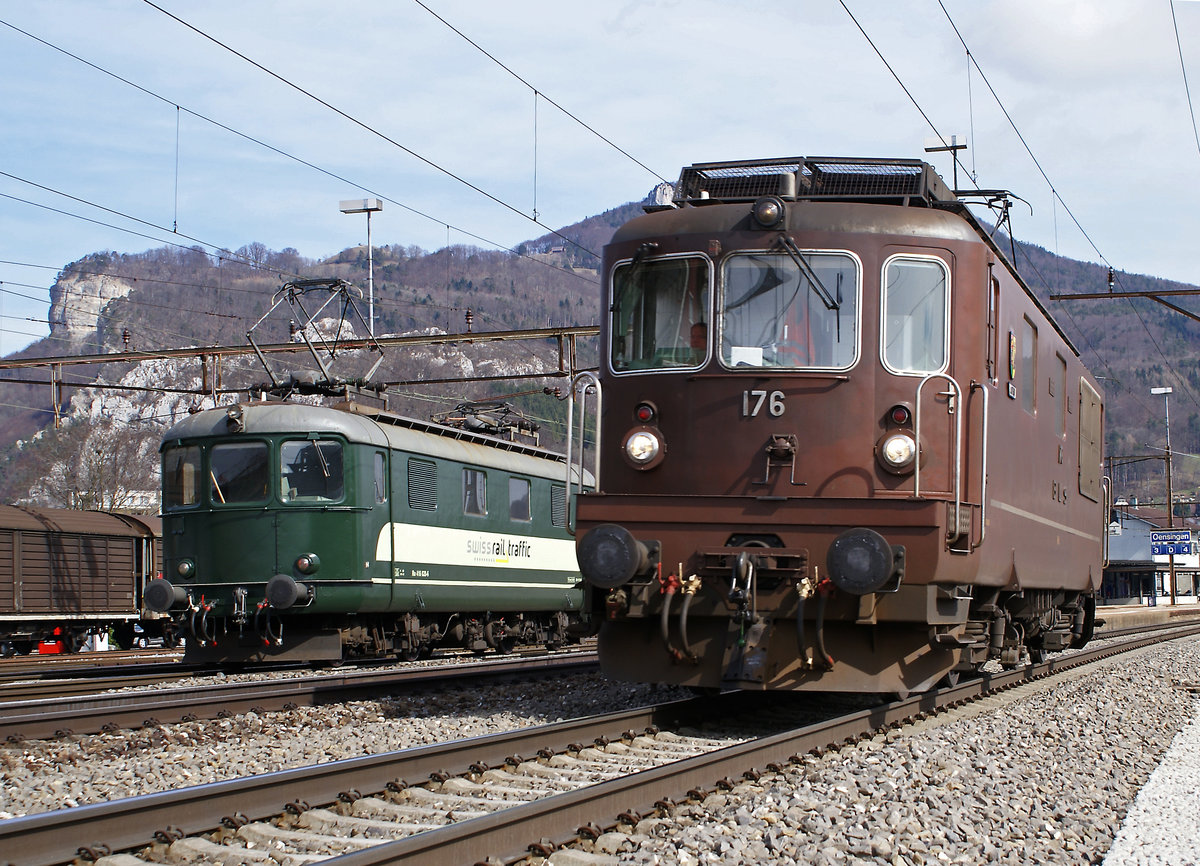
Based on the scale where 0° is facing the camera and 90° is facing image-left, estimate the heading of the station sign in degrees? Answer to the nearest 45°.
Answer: approximately 0°

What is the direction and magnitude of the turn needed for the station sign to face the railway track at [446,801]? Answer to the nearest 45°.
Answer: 0° — it already faces it

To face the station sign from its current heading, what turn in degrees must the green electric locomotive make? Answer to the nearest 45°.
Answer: approximately 180°
